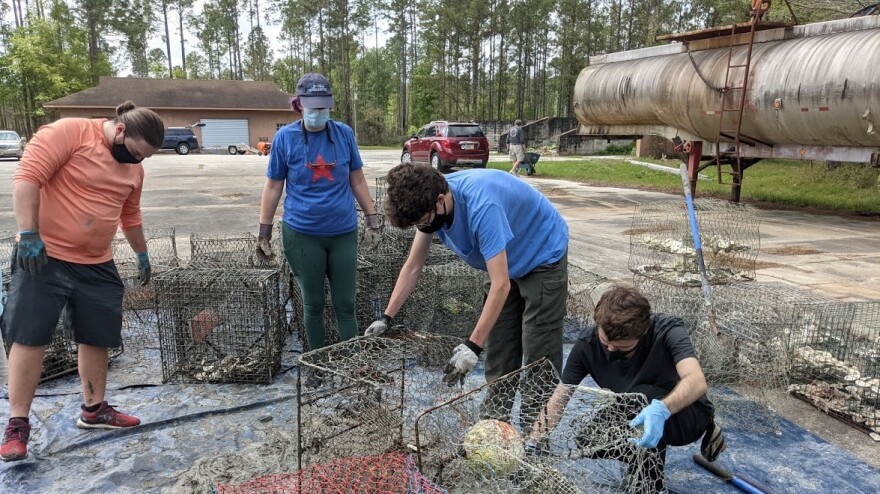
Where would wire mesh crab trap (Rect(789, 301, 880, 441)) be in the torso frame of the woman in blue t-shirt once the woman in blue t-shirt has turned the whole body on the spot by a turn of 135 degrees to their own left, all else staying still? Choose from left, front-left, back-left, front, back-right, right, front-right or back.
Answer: front-right

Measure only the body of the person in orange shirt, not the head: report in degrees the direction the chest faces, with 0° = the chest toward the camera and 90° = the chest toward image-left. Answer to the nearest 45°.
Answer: approximately 315°

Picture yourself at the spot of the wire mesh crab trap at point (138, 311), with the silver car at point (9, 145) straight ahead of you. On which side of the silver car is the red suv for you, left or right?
right

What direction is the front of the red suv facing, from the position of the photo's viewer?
facing away from the viewer and to the left of the viewer

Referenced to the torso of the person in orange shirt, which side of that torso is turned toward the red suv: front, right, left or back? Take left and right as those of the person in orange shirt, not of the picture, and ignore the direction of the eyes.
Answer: left

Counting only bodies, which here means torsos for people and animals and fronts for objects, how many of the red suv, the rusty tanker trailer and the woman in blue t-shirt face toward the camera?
1

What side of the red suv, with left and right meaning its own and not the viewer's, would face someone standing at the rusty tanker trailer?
back

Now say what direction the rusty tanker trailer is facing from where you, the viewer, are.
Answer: facing away from the viewer and to the left of the viewer

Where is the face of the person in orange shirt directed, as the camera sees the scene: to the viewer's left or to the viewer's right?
to the viewer's right

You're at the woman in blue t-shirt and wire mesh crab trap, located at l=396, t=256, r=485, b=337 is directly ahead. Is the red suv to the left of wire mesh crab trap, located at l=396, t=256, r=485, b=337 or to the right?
left
